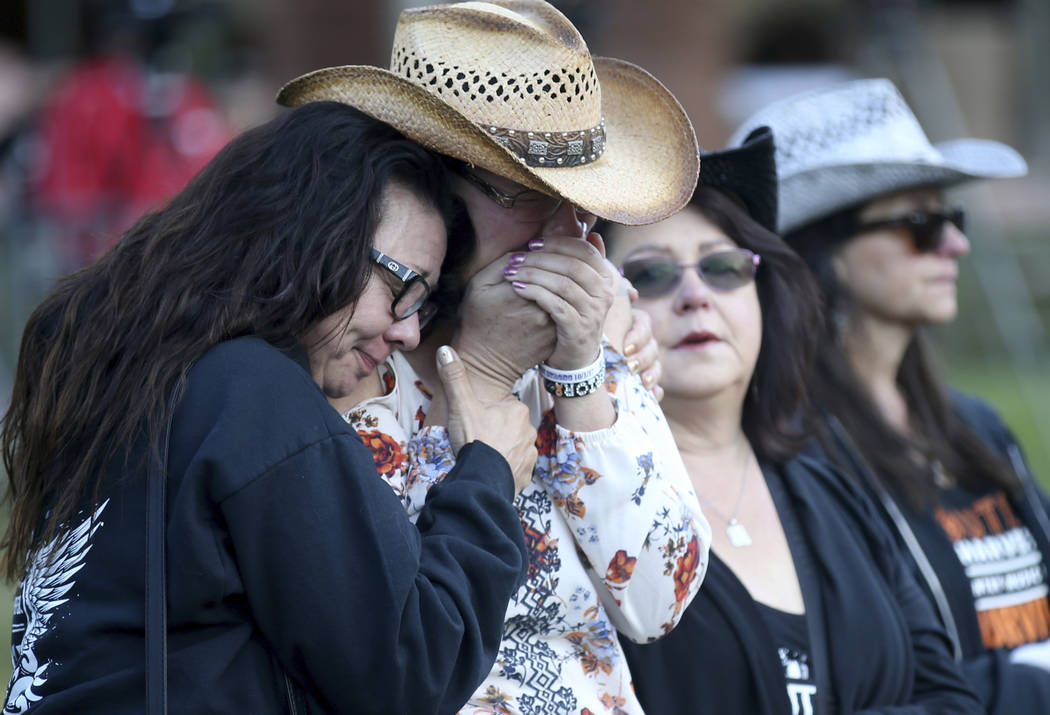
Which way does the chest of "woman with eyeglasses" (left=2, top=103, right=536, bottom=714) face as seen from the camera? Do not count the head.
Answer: to the viewer's right

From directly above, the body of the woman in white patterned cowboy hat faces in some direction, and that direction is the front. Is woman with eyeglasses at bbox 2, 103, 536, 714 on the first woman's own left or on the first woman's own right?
on the first woman's own right

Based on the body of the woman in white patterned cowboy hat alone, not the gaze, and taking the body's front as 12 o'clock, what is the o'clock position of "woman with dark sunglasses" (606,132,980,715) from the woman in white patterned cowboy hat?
The woman with dark sunglasses is roughly at 2 o'clock from the woman in white patterned cowboy hat.

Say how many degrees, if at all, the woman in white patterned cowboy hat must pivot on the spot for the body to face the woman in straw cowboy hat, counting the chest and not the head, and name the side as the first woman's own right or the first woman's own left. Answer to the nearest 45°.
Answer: approximately 45° to the first woman's own right

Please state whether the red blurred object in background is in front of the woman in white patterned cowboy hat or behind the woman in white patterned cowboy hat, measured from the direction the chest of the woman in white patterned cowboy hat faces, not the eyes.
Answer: behind

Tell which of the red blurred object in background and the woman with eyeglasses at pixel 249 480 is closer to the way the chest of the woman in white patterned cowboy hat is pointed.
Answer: the woman with eyeglasses

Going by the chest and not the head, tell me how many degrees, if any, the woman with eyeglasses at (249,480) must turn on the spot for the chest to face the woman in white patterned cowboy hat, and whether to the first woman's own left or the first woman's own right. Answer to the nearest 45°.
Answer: approximately 45° to the first woman's own left
